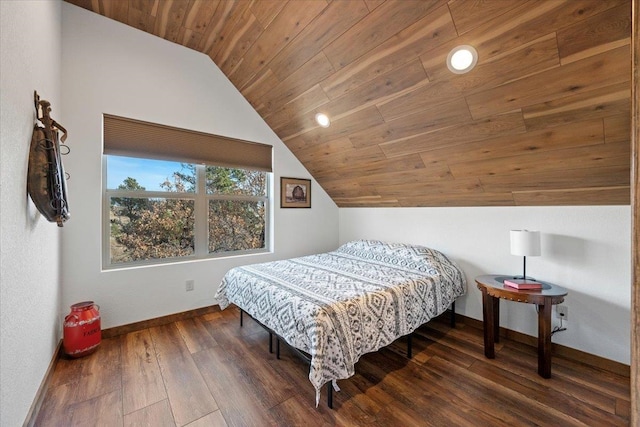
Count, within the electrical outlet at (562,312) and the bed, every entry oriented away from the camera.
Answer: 0

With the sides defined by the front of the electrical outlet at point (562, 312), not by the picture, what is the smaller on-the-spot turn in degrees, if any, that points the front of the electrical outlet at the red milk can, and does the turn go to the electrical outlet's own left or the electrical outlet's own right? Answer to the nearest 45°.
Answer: approximately 45° to the electrical outlet's own right

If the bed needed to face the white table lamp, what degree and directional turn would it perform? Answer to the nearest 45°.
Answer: approximately 135° to its left

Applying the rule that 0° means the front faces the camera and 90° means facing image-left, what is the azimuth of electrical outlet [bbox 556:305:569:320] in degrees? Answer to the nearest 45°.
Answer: approximately 0°

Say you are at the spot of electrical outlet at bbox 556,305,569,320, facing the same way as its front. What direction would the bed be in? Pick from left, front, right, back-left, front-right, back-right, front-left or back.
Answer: front-right

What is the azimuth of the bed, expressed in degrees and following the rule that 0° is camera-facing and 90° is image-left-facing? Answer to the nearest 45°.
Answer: approximately 45°

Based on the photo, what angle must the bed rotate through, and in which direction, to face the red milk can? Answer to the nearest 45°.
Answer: approximately 45° to its right

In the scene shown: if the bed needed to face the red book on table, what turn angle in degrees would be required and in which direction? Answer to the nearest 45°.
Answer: approximately 135° to its left

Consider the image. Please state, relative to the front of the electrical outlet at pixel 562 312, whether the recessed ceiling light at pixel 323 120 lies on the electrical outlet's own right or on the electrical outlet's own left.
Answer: on the electrical outlet's own right

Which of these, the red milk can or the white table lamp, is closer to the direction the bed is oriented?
the red milk can

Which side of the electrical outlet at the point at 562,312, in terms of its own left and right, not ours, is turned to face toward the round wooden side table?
front
